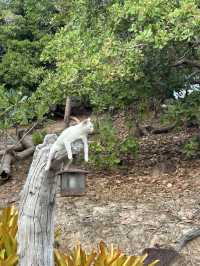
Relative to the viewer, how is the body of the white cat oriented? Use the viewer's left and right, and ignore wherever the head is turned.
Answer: facing to the right of the viewer

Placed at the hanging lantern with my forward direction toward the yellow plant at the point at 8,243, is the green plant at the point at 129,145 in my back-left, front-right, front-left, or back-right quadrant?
back-left

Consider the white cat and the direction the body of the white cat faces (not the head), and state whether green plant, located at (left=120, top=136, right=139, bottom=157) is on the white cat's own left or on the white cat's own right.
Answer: on the white cat's own left

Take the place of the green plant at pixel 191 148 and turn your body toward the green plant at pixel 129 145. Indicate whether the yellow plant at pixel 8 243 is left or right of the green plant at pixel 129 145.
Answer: left

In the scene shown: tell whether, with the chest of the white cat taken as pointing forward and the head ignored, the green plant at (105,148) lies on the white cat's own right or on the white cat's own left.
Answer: on the white cat's own left

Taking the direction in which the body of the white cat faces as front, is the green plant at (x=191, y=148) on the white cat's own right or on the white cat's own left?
on the white cat's own left
